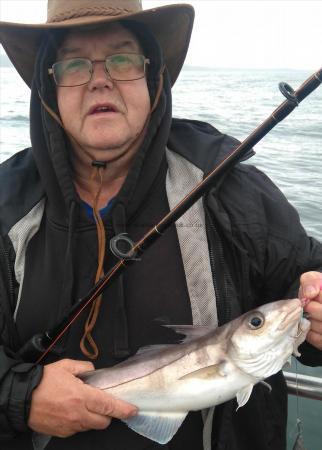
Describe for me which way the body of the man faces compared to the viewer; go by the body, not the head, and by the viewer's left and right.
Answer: facing the viewer
